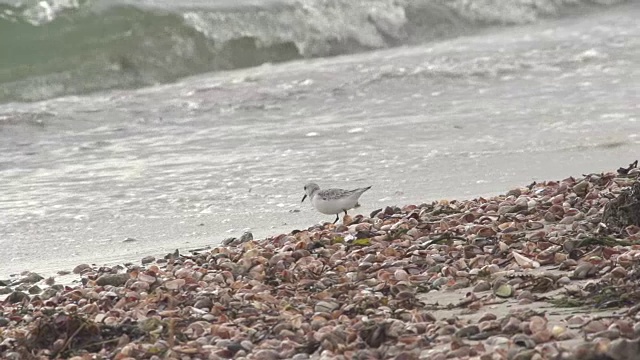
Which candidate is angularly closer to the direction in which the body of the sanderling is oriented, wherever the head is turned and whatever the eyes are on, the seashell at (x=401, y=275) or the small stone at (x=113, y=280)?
the small stone

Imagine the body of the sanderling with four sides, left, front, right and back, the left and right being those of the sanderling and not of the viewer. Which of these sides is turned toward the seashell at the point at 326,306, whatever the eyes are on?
left

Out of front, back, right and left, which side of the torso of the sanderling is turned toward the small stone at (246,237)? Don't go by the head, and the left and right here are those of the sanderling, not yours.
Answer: front

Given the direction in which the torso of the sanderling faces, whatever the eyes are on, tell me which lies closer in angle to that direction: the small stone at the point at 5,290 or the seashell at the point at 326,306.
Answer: the small stone

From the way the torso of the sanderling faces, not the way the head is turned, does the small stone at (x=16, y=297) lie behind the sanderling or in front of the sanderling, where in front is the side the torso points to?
in front

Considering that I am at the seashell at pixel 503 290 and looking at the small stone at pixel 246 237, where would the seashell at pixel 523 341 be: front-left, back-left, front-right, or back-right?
back-left

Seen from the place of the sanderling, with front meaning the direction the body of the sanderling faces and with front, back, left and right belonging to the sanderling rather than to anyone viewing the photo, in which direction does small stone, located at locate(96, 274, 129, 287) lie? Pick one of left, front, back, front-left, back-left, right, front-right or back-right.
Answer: front-left

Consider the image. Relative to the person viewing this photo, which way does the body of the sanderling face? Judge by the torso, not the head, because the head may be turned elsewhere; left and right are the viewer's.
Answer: facing to the left of the viewer

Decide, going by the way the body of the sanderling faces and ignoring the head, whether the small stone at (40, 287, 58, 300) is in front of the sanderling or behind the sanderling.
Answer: in front

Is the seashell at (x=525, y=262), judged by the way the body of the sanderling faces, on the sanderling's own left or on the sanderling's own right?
on the sanderling's own left

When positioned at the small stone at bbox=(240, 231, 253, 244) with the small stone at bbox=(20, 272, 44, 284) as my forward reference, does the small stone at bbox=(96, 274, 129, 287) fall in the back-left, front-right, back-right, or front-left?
front-left
